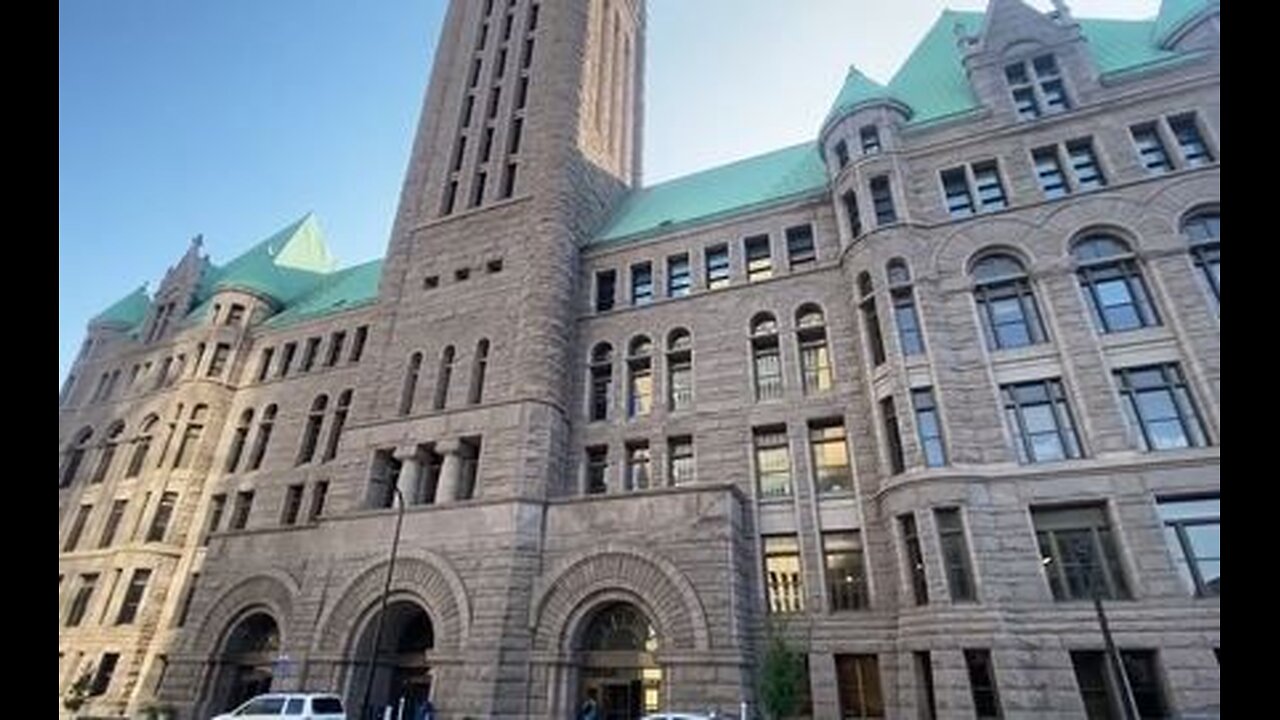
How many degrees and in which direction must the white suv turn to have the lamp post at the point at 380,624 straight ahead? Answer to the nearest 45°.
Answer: approximately 135° to its right

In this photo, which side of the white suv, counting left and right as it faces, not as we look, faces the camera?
left

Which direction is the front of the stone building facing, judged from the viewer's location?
facing the viewer and to the left of the viewer
